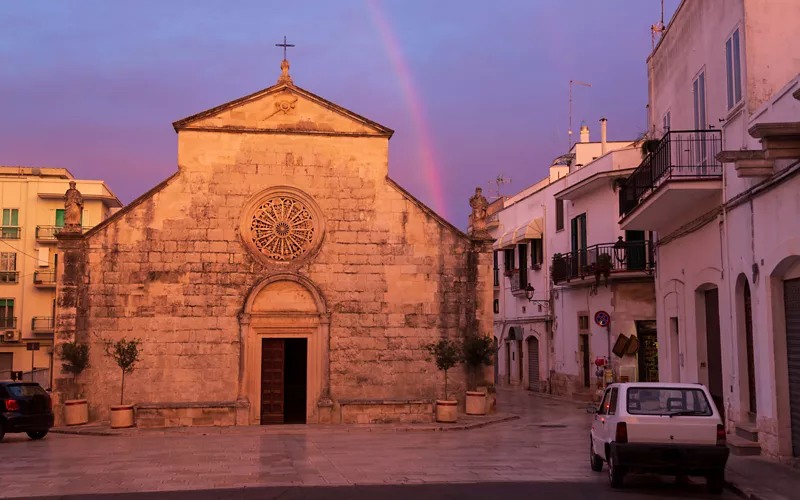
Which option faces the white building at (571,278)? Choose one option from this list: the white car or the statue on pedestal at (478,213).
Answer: the white car

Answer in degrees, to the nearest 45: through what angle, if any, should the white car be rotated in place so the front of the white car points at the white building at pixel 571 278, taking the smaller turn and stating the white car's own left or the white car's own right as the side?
0° — it already faces it

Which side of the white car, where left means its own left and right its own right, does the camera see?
back

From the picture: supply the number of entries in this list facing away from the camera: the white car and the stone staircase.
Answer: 1

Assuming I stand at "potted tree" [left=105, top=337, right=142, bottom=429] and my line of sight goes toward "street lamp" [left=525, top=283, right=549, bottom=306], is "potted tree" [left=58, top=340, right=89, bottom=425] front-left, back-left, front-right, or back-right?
back-left

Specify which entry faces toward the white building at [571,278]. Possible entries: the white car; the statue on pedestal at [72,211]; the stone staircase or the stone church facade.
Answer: the white car
